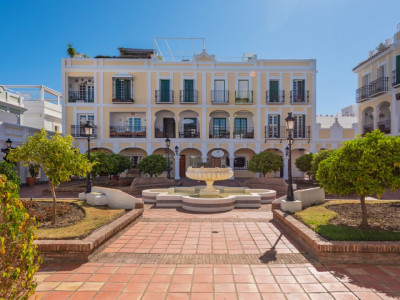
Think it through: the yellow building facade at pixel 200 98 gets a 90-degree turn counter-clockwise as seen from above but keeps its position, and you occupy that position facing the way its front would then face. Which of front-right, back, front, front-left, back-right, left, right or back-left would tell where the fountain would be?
right

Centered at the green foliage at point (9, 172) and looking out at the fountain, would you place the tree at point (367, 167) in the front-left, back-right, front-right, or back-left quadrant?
front-right

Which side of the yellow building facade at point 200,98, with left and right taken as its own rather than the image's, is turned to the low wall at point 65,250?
front

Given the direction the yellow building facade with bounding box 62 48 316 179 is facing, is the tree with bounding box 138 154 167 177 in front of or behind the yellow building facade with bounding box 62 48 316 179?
in front

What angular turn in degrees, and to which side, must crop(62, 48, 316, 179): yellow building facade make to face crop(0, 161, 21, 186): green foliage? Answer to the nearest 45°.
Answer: approximately 45° to its right

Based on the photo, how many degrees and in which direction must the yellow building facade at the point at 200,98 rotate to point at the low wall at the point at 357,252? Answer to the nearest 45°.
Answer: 0° — it already faces it

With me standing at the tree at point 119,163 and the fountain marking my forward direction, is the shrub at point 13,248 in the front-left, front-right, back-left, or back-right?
front-right

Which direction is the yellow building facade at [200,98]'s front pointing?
toward the camera

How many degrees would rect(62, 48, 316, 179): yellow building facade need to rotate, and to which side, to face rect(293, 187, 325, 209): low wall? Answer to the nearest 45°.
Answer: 0° — it already faces it

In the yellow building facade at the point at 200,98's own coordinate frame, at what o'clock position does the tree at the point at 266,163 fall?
The tree is roughly at 11 o'clock from the yellow building facade.

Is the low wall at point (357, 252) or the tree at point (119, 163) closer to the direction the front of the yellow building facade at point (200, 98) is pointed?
the low wall
